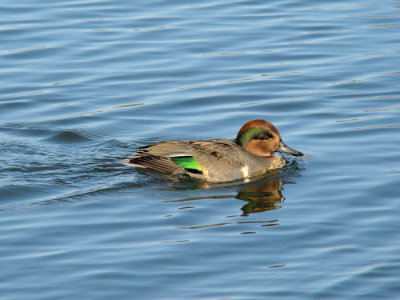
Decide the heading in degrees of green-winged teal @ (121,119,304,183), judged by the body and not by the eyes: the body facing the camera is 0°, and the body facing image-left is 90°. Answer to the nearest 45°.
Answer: approximately 270°
